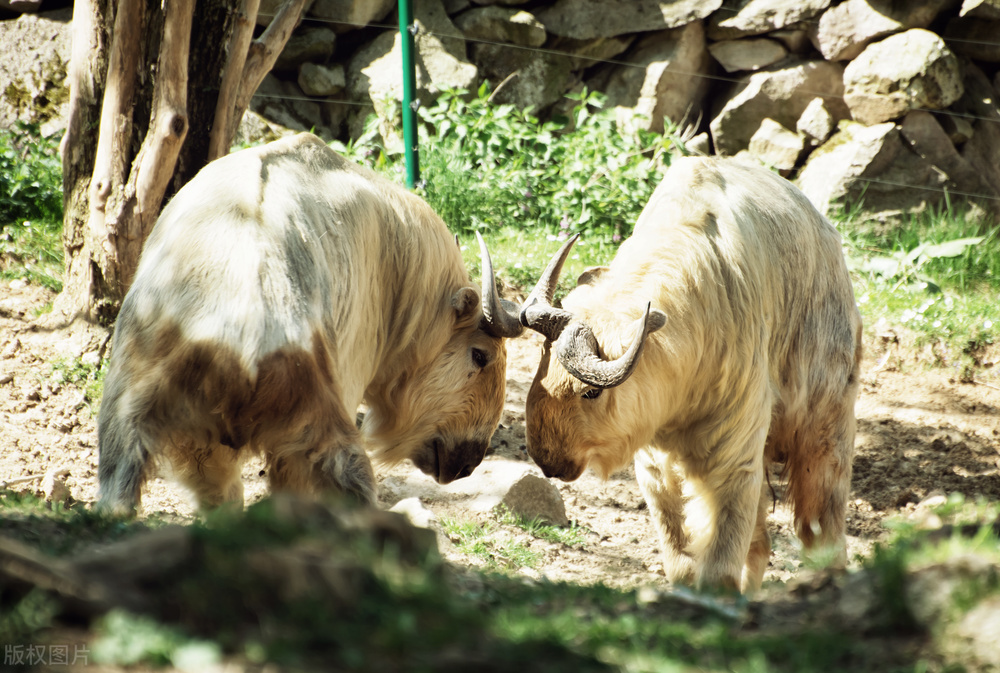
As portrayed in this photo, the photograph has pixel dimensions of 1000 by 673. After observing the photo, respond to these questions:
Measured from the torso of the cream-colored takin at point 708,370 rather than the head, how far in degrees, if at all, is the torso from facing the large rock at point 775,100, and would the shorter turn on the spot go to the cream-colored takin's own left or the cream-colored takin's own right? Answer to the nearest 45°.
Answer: approximately 135° to the cream-colored takin's own right

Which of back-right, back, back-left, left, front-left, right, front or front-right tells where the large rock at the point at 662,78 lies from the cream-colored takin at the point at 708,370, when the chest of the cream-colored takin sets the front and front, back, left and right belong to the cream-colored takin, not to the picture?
back-right

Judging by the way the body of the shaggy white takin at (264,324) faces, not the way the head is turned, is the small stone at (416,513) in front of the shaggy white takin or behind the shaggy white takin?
in front

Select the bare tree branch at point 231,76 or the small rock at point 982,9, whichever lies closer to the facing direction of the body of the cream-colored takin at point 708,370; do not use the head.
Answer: the bare tree branch

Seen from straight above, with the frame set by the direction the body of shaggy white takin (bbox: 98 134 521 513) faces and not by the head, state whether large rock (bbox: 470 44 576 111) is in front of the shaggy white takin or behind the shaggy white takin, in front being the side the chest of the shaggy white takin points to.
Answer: in front

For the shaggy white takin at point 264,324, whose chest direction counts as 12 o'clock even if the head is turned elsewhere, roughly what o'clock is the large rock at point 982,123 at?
The large rock is roughly at 12 o'clock from the shaggy white takin.

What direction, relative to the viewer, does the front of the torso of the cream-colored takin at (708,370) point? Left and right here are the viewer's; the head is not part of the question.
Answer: facing the viewer and to the left of the viewer

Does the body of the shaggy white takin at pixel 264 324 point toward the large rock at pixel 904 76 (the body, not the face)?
yes

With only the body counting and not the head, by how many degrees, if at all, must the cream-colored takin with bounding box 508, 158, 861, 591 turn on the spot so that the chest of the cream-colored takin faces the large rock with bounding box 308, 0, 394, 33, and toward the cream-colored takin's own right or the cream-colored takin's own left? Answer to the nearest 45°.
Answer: approximately 90° to the cream-colored takin's own right

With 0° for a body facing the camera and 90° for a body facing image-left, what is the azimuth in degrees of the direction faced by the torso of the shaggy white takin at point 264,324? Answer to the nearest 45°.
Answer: approximately 225°

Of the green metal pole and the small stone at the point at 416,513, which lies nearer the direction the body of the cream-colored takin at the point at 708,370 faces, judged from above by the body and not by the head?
the small stone

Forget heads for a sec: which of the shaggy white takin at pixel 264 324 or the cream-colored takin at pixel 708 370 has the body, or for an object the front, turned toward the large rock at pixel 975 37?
the shaggy white takin

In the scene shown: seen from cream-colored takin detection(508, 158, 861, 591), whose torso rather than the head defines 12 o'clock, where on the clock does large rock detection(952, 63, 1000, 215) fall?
The large rock is roughly at 5 o'clock from the cream-colored takin.

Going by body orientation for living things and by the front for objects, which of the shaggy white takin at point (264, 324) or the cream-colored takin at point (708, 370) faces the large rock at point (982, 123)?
the shaggy white takin

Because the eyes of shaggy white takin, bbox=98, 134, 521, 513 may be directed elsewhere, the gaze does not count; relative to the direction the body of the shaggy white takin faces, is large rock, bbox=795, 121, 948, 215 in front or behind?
in front

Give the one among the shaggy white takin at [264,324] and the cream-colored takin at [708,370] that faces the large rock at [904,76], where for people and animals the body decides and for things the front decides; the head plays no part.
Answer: the shaggy white takin

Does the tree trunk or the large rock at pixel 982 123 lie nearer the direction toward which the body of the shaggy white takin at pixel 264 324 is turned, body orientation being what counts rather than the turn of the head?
the large rock

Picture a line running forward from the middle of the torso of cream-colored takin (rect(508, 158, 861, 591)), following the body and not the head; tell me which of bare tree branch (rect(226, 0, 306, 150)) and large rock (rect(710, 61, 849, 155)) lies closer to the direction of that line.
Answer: the bare tree branch

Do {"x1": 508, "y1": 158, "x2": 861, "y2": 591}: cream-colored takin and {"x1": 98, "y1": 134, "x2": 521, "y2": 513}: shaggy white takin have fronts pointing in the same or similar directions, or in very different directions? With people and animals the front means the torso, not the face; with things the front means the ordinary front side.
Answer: very different directions
